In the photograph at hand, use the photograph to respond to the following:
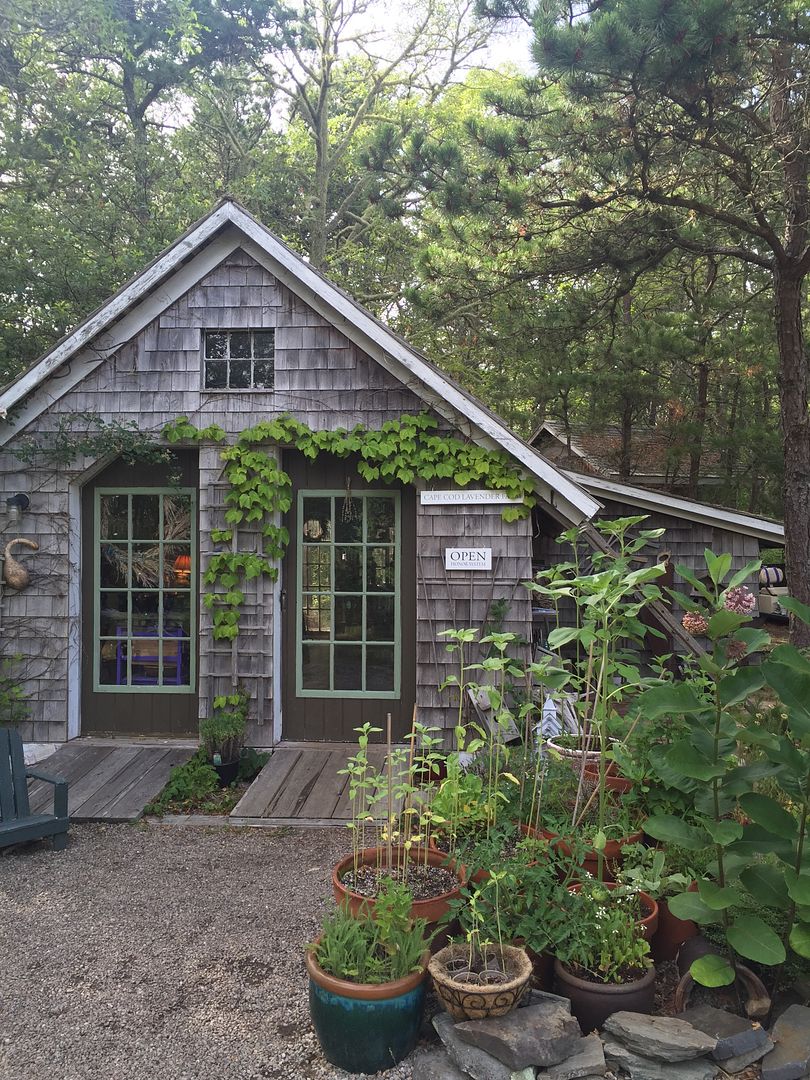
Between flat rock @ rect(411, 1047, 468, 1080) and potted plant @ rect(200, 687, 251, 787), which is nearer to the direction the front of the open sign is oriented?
the flat rock

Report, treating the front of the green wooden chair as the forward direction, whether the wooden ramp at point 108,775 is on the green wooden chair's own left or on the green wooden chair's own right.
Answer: on the green wooden chair's own left

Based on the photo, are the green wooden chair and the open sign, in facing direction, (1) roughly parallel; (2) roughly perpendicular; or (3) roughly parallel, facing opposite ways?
roughly perpendicular

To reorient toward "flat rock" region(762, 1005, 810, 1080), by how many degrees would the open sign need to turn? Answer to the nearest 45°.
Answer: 0° — it already faces it

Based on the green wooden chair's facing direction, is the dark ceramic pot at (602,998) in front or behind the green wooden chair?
in front

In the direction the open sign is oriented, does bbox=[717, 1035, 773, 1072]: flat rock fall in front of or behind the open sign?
in front

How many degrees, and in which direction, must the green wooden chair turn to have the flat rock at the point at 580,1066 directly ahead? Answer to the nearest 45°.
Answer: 0° — it already faces it

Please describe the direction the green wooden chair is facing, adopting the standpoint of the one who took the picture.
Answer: facing the viewer and to the right of the viewer

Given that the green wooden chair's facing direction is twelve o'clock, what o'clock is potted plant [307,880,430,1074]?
The potted plant is roughly at 1 o'clock from the green wooden chair.

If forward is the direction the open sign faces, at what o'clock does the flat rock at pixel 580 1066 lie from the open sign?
The flat rock is roughly at 12 o'clock from the open sign.

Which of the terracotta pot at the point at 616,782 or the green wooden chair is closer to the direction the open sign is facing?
the terracotta pot

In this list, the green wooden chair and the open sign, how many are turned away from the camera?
0

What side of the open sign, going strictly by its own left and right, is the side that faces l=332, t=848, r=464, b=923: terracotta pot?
front

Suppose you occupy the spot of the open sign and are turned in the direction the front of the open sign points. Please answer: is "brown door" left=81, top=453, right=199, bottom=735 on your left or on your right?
on your right

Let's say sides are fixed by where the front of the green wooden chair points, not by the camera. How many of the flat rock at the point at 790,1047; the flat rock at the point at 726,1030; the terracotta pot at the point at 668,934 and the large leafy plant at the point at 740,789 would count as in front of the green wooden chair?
4

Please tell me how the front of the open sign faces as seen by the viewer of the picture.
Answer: facing the viewer

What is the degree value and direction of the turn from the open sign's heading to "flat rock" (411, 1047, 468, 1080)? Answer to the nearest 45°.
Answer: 0° — it already faces it

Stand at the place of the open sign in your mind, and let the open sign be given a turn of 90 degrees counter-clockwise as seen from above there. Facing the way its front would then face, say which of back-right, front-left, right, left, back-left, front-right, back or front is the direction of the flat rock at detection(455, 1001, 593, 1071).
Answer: right

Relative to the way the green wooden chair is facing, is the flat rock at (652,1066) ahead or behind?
ahead
